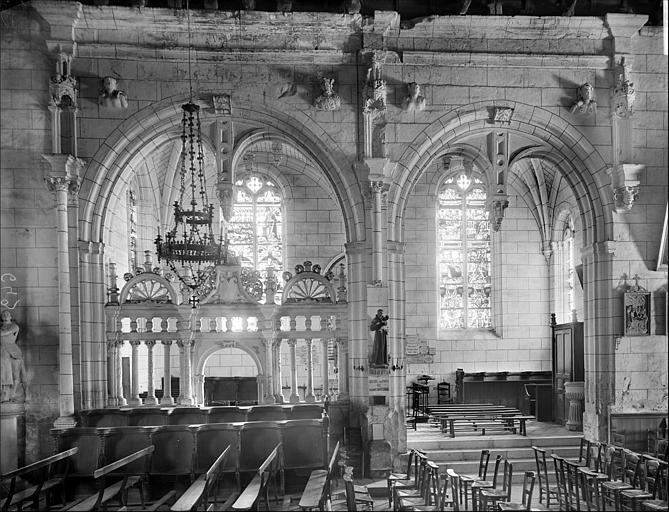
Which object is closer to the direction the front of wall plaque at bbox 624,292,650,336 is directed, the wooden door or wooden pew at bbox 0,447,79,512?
the wooden pew

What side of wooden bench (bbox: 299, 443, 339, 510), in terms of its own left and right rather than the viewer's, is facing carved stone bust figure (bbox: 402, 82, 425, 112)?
right

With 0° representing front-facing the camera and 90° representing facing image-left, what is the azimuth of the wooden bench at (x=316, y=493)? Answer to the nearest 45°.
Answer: approximately 90°

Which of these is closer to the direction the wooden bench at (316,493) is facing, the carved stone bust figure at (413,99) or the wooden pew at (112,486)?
the wooden pew
